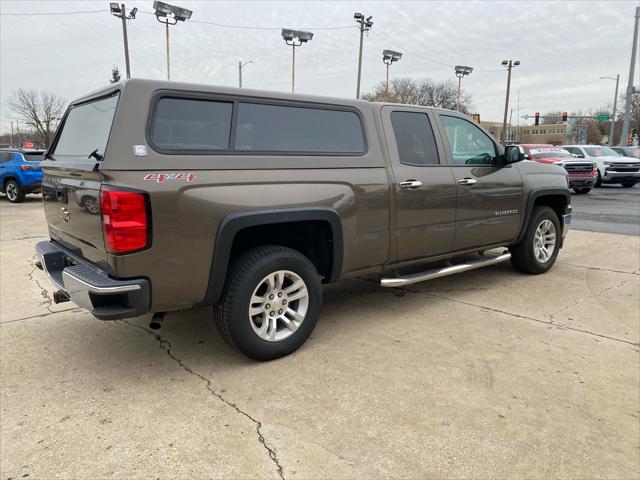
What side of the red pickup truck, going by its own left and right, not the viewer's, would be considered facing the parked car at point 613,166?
left

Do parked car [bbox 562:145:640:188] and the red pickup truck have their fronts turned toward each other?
no

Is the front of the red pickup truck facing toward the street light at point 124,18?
no

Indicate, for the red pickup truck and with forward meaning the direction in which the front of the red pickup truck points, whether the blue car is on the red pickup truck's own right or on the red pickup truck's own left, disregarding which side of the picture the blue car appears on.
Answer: on the red pickup truck's own right

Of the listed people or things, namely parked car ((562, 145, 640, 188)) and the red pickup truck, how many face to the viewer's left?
0

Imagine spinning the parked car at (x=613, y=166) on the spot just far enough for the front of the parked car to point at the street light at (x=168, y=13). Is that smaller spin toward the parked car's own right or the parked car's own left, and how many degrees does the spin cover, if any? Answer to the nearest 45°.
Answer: approximately 135° to the parked car's own right

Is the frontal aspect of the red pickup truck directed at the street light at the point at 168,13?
no

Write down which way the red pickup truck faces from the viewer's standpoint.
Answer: facing the viewer and to the right of the viewer

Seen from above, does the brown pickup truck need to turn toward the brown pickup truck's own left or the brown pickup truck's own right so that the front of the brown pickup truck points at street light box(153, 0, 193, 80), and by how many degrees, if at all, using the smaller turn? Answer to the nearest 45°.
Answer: approximately 45° to the brown pickup truck's own left

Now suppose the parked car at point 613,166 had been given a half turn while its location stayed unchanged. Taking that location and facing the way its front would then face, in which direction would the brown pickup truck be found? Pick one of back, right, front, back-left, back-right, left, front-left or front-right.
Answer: back-left

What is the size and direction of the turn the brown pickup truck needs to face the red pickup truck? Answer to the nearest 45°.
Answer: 0° — it already faces it

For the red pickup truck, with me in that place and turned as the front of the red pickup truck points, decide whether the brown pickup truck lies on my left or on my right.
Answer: on my right

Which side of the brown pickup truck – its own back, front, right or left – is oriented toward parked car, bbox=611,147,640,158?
front

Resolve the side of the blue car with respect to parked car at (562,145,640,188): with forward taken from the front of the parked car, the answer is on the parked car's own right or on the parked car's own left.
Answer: on the parked car's own right

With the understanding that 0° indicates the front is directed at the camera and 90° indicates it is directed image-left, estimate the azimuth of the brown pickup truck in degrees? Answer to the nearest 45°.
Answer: approximately 225°

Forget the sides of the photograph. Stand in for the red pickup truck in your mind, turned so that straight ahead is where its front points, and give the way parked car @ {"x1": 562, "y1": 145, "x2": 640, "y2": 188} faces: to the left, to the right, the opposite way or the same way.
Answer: the same way

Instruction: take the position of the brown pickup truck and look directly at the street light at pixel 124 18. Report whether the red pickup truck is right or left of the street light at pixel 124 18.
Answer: right

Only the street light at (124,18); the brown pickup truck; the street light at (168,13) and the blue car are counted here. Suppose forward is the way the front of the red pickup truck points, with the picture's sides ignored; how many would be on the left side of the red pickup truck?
0
